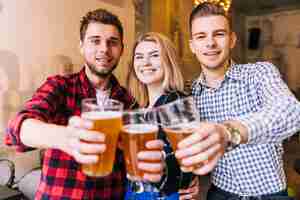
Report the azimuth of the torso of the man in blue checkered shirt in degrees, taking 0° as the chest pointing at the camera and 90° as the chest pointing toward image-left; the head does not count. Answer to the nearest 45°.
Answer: approximately 45°

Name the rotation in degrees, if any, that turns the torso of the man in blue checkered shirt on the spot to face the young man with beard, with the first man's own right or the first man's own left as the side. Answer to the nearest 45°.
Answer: approximately 45° to the first man's own right
